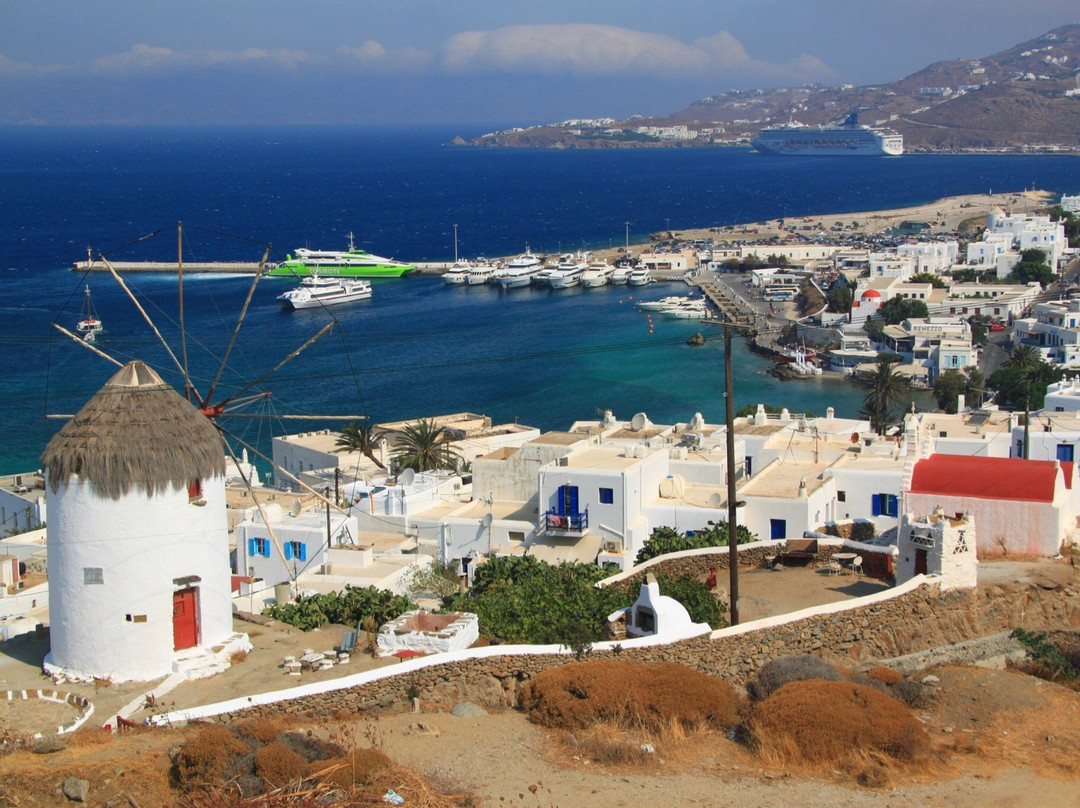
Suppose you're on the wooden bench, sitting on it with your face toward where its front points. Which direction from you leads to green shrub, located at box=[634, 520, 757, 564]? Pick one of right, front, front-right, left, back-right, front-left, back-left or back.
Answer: back-right

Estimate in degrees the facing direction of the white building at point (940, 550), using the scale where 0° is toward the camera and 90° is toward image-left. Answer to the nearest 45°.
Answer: approximately 45°

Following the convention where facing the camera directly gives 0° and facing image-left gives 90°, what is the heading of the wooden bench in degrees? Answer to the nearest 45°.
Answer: approximately 0°
